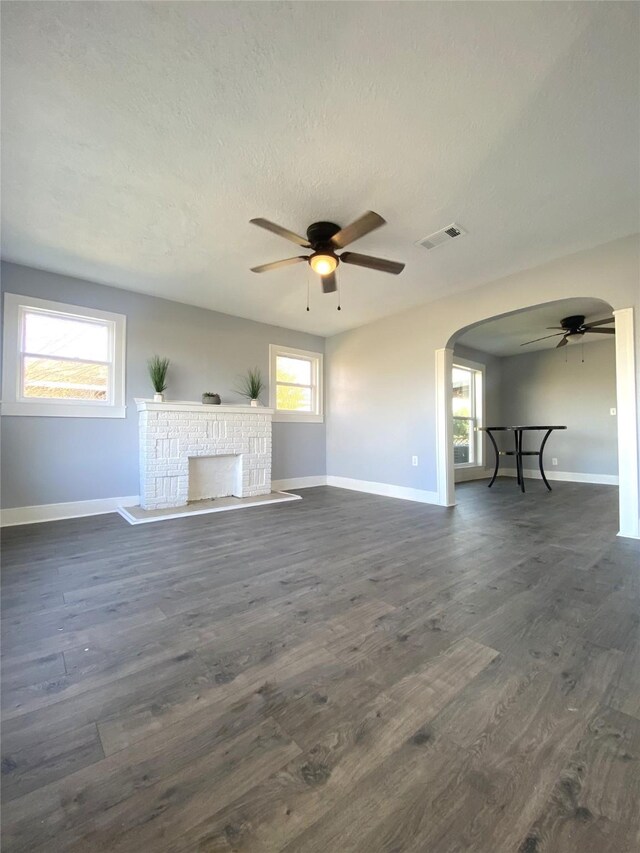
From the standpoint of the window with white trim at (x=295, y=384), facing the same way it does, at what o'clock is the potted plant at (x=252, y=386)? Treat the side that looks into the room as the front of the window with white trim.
The potted plant is roughly at 3 o'clock from the window with white trim.

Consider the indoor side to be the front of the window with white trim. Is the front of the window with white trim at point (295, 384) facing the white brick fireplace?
no

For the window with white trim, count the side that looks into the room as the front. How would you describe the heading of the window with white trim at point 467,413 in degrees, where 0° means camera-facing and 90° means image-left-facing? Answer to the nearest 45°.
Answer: approximately 315°

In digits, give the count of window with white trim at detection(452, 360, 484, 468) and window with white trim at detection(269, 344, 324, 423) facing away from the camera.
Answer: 0

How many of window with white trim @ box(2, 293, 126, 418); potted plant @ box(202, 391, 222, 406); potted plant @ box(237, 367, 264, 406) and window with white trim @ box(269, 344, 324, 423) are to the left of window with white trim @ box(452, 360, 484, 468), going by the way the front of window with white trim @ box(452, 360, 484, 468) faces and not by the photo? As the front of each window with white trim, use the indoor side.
0

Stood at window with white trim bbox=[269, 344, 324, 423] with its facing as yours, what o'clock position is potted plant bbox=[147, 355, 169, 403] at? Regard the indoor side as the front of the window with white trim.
The potted plant is roughly at 3 o'clock from the window with white trim.

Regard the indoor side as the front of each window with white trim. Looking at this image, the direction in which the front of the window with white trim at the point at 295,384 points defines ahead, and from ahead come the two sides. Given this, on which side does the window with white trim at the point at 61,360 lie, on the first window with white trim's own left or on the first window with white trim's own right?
on the first window with white trim's own right

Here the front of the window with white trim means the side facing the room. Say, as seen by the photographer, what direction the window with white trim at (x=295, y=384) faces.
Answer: facing the viewer and to the right of the viewer

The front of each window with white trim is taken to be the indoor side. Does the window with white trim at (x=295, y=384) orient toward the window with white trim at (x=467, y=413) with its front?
no

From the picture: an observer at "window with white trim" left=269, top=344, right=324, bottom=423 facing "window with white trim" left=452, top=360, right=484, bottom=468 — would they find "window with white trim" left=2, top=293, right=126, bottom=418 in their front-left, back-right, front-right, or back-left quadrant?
back-right

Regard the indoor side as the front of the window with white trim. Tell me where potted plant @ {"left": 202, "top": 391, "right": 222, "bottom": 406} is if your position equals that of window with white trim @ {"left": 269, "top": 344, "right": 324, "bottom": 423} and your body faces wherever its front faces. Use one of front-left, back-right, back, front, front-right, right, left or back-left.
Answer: right

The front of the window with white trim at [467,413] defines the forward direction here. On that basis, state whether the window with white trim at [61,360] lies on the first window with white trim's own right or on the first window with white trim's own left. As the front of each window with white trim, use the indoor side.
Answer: on the first window with white trim's own right
